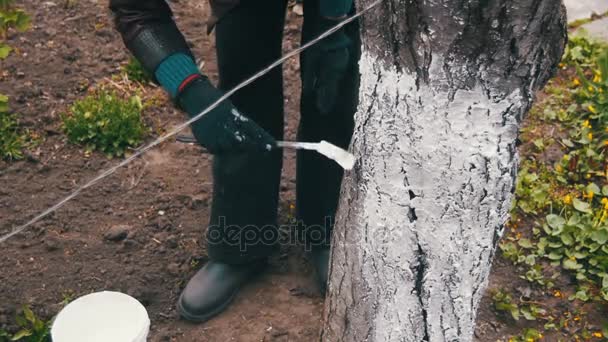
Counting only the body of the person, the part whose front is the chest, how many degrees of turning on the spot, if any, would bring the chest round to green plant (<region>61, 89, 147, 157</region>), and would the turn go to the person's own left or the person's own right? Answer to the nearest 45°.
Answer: approximately 135° to the person's own right

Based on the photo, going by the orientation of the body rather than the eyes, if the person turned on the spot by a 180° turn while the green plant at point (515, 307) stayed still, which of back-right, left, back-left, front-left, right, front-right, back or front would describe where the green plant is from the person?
right

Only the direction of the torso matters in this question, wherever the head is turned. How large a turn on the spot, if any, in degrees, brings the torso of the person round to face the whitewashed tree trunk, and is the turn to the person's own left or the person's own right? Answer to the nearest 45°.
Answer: approximately 45° to the person's own left

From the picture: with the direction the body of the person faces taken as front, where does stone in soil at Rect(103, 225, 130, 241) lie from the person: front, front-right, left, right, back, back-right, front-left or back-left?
back-right

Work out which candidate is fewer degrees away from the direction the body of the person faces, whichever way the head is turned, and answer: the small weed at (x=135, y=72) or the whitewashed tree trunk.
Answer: the whitewashed tree trunk

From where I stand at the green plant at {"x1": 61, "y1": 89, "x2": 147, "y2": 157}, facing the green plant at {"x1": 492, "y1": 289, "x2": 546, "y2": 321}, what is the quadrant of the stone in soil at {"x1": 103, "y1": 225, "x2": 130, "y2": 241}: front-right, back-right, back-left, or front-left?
front-right

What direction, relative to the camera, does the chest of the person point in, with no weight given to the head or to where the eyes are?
toward the camera

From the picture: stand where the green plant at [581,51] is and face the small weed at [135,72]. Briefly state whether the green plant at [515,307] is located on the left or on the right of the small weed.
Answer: left

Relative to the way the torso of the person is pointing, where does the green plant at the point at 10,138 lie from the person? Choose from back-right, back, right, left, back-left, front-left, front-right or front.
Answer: back-right
